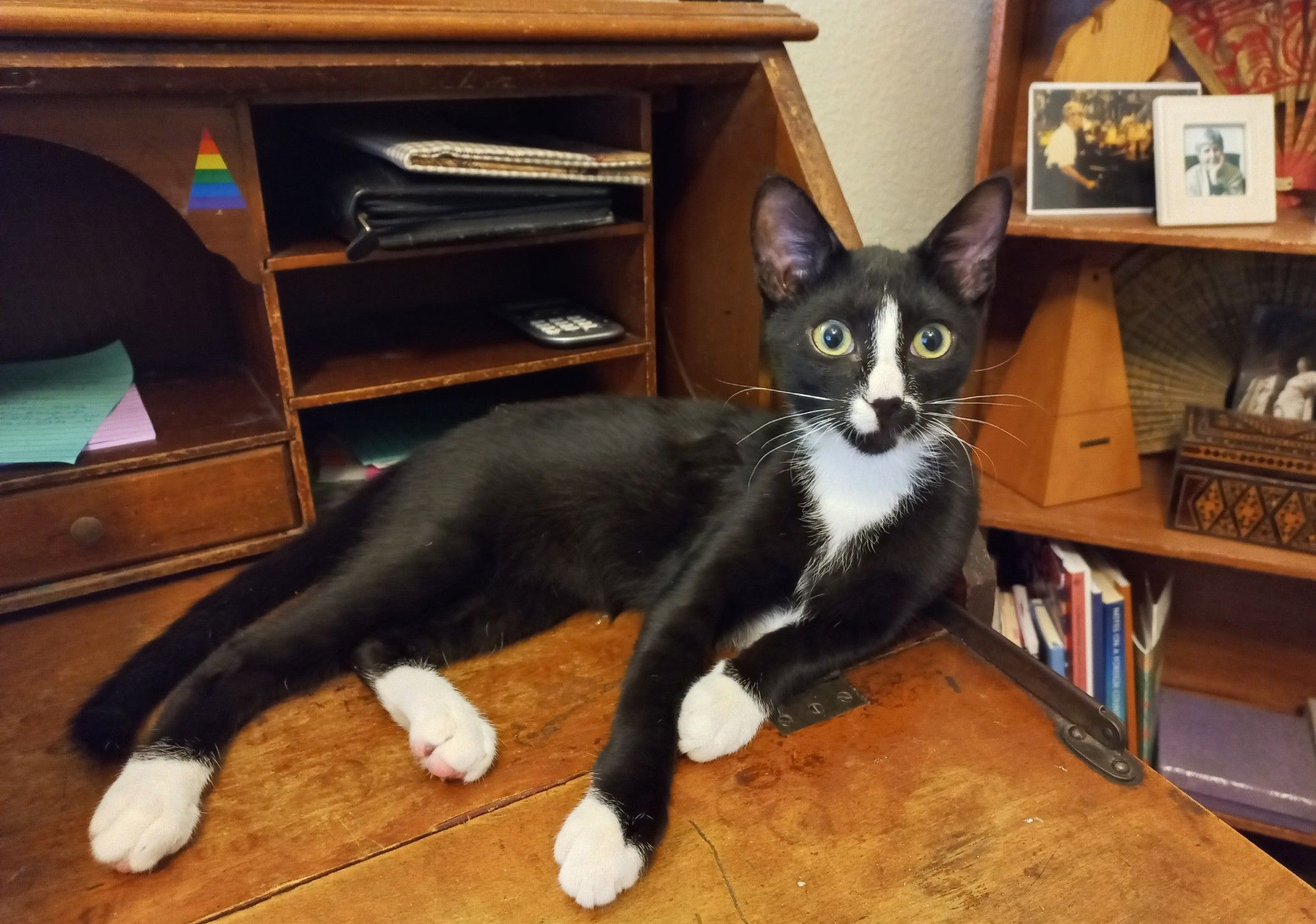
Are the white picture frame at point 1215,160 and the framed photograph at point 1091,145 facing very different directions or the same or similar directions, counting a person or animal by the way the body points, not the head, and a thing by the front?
same or similar directions

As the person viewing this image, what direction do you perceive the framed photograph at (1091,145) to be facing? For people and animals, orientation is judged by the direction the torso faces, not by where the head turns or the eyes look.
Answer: facing the viewer

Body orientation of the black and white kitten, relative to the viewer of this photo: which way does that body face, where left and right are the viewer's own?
facing the viewer and to the right of the viewer

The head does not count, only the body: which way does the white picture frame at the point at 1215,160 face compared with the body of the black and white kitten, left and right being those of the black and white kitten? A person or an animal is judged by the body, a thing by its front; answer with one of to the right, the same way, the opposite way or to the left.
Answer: to the right

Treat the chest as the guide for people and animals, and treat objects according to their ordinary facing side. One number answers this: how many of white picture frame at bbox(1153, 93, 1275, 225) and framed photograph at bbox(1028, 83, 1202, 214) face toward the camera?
2

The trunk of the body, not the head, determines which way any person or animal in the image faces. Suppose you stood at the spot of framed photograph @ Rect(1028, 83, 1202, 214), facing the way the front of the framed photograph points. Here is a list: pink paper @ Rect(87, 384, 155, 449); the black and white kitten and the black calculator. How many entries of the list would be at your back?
0

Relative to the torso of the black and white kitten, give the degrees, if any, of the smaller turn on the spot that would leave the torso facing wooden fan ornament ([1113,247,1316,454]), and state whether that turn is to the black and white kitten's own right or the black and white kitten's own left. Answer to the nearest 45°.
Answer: approximately 90° to the black and white kitten's own left

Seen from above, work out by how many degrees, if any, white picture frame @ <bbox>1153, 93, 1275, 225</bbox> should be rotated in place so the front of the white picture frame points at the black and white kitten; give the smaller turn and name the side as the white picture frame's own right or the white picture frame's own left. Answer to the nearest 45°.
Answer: approximately 45° to the white picture frame's own right

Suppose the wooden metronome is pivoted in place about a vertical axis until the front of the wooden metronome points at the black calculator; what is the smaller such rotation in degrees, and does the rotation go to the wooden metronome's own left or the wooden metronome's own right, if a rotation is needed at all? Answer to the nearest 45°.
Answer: approximately 90° to the wooden metronome's own right

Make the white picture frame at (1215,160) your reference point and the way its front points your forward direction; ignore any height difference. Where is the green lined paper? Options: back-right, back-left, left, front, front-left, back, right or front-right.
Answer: front-right

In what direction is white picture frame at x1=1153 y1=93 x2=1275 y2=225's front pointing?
toward the camera

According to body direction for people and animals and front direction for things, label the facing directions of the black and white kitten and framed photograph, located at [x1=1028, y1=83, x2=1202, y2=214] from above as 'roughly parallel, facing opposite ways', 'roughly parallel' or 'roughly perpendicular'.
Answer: roughly perpendicular

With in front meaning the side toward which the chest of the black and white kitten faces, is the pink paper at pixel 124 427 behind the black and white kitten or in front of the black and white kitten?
behind
